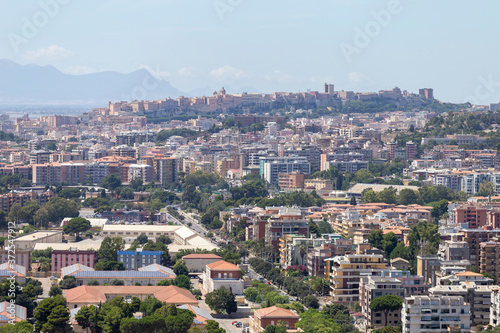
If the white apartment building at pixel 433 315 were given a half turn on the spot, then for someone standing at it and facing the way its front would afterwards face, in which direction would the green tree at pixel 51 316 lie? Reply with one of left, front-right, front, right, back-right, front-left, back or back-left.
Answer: left

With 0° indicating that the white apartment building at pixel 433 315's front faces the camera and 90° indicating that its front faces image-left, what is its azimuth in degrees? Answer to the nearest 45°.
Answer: approximately 0°

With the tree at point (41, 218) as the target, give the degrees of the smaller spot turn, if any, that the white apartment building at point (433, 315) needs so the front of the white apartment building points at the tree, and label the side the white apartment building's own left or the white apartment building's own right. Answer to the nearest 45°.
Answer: approximately 135° to the white apartment building's own right

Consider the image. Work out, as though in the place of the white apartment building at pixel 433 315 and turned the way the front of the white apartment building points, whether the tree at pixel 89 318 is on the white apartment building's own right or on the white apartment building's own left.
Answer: on the white apartment building's own right

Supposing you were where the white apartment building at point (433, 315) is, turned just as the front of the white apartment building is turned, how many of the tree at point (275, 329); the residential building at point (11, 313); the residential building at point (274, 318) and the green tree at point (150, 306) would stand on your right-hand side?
4

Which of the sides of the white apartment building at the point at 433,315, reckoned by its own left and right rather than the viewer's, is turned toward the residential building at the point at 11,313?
right

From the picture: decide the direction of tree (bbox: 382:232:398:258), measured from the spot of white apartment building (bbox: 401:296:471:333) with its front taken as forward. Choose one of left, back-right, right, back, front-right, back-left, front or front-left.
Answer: back

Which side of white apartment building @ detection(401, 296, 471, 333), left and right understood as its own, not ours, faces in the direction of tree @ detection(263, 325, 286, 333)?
right

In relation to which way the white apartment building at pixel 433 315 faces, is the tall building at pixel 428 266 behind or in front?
behind

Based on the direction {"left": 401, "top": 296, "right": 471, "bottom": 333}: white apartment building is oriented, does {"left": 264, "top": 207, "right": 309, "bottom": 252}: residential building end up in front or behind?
behind

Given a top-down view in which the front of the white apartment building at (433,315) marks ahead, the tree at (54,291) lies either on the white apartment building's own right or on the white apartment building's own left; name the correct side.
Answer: on the white apartment building's own right
